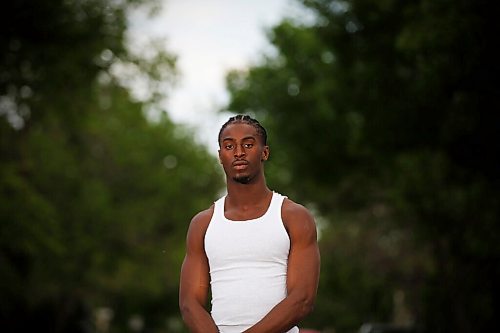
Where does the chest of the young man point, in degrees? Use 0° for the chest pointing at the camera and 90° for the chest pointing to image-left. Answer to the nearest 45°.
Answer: approximately 0°
